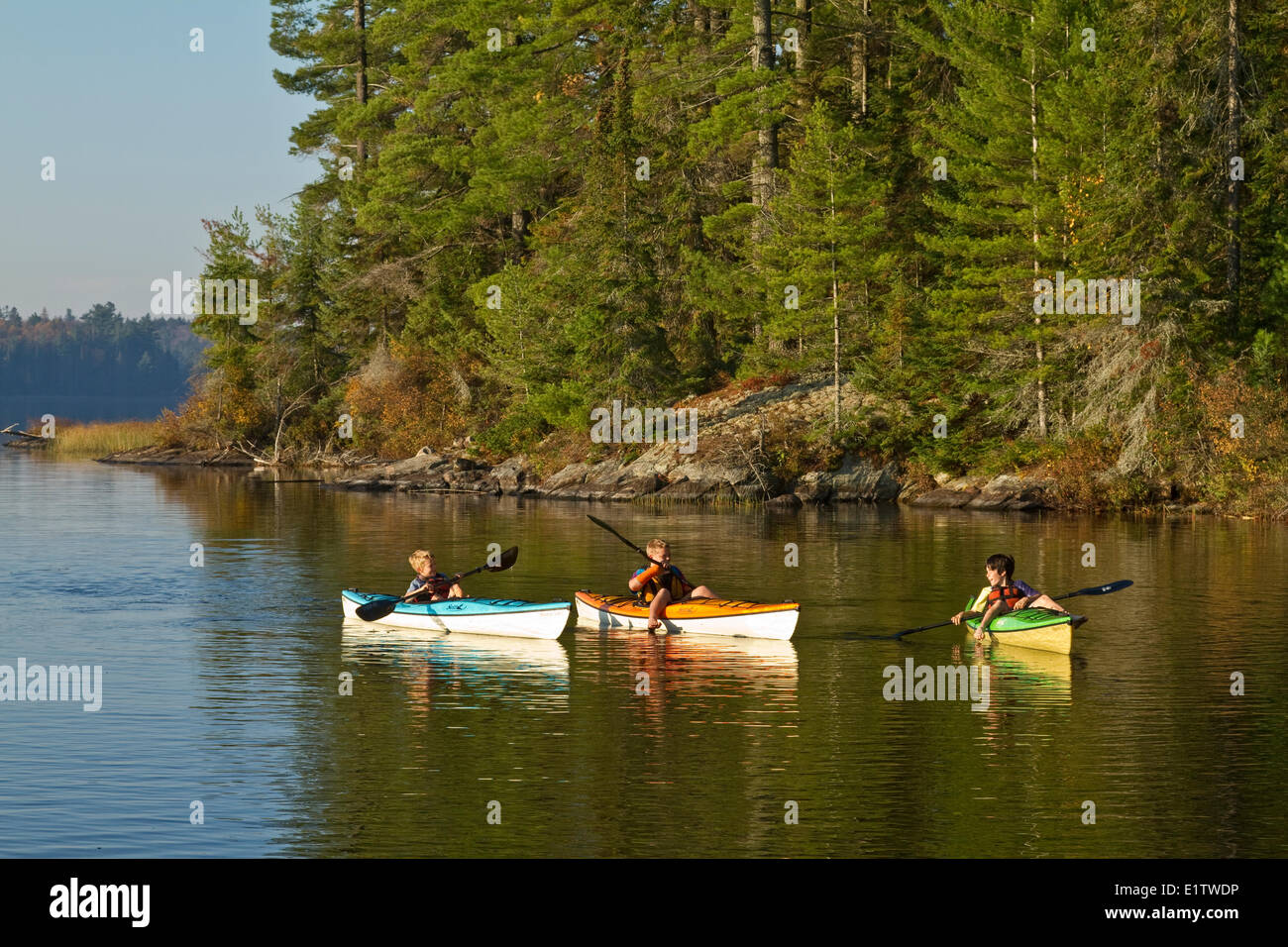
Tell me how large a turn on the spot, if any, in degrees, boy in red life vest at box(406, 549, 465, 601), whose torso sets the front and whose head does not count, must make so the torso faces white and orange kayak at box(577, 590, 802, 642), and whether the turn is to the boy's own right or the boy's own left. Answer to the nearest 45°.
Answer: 0° — they already face it

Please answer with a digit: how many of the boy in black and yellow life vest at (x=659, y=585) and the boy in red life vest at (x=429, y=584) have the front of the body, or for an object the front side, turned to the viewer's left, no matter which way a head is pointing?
0

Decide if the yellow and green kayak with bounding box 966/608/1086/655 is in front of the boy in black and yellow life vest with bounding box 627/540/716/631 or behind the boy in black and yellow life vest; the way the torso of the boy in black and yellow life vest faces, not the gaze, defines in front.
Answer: in front

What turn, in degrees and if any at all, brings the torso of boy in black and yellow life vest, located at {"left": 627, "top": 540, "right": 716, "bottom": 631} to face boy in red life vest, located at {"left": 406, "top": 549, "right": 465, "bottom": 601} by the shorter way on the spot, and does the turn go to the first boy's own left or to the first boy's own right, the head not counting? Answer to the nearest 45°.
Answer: approximately 135° to the first boy's own right

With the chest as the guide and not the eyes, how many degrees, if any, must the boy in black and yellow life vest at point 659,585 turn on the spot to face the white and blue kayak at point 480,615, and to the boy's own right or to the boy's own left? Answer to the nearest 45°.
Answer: approximately 135° to the boy's own right

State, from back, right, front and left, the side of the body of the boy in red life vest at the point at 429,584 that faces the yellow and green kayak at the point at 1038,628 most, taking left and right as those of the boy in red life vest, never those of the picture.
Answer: front

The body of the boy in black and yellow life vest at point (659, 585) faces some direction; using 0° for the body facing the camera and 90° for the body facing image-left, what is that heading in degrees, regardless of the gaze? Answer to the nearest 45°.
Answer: approximately 315°

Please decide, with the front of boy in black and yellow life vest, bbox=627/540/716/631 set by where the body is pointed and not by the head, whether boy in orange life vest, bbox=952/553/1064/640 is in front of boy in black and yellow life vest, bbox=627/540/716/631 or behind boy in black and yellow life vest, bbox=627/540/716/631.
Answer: in front

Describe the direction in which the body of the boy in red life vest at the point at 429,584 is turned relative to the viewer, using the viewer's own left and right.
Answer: facing the viewer and to the right of the viewer
